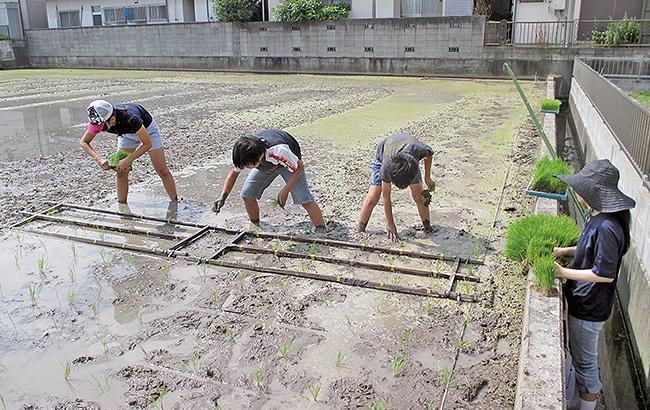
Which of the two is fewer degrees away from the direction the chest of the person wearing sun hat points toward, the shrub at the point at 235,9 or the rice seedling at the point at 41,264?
the rice seedling

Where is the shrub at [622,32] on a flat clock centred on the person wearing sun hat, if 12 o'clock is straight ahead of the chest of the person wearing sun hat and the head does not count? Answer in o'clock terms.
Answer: The shrub is roughly at 3 o'clock from the person wearing sun hat.

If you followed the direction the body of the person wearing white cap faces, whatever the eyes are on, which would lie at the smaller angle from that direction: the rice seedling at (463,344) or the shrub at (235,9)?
the rice seedling

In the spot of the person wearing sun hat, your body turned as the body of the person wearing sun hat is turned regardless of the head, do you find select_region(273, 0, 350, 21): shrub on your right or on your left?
on your right

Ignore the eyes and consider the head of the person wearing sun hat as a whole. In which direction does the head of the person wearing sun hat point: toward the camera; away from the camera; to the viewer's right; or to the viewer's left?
to the viewer's left

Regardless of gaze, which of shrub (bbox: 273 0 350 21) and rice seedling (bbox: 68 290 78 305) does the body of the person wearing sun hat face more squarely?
the rice seedling

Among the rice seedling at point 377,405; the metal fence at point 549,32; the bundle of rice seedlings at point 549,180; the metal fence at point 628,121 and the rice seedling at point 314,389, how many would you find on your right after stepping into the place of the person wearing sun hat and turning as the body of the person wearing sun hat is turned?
3

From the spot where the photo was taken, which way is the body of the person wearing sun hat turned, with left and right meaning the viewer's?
facing to the left of the viewer
